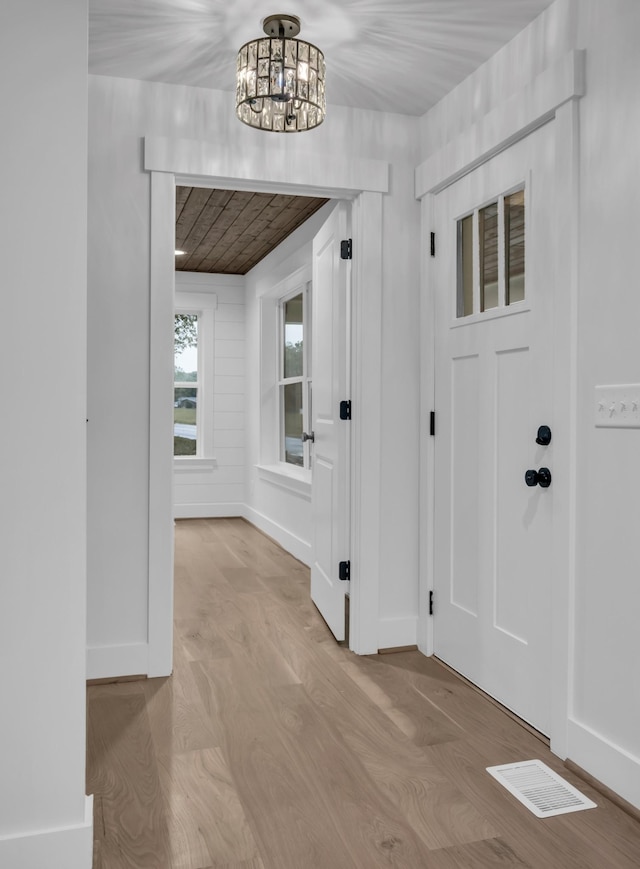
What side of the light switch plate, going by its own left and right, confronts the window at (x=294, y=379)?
right

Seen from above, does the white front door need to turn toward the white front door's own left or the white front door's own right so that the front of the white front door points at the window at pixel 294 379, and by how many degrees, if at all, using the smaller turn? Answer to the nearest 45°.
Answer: approximately 90° to the white front door's own right

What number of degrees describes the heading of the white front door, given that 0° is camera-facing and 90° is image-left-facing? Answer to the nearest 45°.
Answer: approximately 45°

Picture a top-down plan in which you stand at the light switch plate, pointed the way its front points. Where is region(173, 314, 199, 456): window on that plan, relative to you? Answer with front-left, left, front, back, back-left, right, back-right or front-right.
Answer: right

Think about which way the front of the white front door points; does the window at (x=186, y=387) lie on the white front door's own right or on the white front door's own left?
on the white front door's own right

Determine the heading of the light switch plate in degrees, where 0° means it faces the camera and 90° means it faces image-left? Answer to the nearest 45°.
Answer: approximately 45°

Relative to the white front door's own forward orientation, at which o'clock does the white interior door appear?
The white interior door is roughly at 3 o'clock from the white front door.

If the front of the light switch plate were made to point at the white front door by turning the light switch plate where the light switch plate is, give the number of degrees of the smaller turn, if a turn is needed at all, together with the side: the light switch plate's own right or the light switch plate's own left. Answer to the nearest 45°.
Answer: approximately 90° to the light switch plate's own right

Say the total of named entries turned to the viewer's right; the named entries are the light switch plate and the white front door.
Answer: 0
